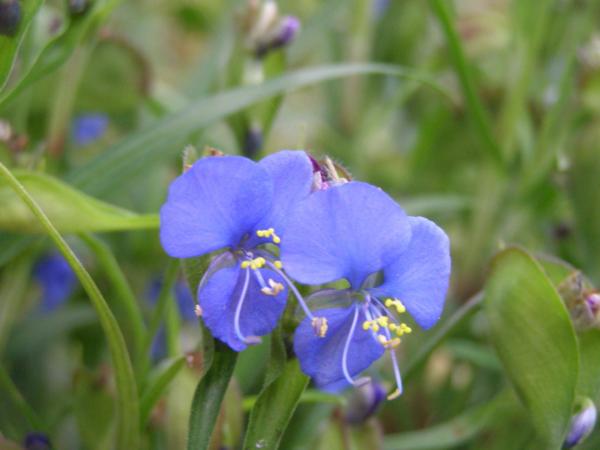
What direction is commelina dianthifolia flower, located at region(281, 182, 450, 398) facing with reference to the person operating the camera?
facing the viewer

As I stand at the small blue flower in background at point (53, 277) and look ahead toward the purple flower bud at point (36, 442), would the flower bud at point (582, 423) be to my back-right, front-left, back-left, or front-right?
front-left
